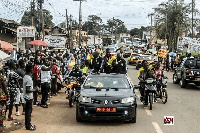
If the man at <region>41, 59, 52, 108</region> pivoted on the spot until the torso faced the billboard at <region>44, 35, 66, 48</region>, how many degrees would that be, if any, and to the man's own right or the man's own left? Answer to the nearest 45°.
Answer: approximately 180°

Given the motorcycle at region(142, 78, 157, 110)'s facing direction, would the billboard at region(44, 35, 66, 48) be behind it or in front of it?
behind

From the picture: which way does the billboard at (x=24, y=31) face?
toward the camera

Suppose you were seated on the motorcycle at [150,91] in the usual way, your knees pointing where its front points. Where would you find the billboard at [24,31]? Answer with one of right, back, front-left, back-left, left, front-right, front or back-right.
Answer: back-right

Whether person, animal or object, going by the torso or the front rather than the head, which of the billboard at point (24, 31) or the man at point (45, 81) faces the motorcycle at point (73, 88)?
the billboard

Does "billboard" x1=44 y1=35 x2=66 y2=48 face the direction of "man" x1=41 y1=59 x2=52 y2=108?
yes

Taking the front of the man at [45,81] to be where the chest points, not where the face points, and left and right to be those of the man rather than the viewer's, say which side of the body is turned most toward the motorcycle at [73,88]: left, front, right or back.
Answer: left

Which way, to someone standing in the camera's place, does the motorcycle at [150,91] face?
facing the viewer

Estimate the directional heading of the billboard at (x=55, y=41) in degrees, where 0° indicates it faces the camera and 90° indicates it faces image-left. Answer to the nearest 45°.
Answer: approximately 0°

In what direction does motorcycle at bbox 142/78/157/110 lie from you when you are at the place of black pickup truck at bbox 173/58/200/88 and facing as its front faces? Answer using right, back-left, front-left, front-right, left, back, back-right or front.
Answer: front-right

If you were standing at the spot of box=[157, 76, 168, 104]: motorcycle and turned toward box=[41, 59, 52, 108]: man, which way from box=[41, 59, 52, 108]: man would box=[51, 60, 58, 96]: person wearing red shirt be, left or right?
right

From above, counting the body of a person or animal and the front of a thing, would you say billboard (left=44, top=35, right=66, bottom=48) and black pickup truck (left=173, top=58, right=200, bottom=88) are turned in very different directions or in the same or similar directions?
same or similar directions

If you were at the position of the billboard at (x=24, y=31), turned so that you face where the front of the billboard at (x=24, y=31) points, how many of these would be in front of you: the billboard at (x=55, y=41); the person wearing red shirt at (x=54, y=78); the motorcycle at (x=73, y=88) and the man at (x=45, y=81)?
3

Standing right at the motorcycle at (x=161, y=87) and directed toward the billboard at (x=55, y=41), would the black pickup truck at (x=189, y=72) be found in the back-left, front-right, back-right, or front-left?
front-right
